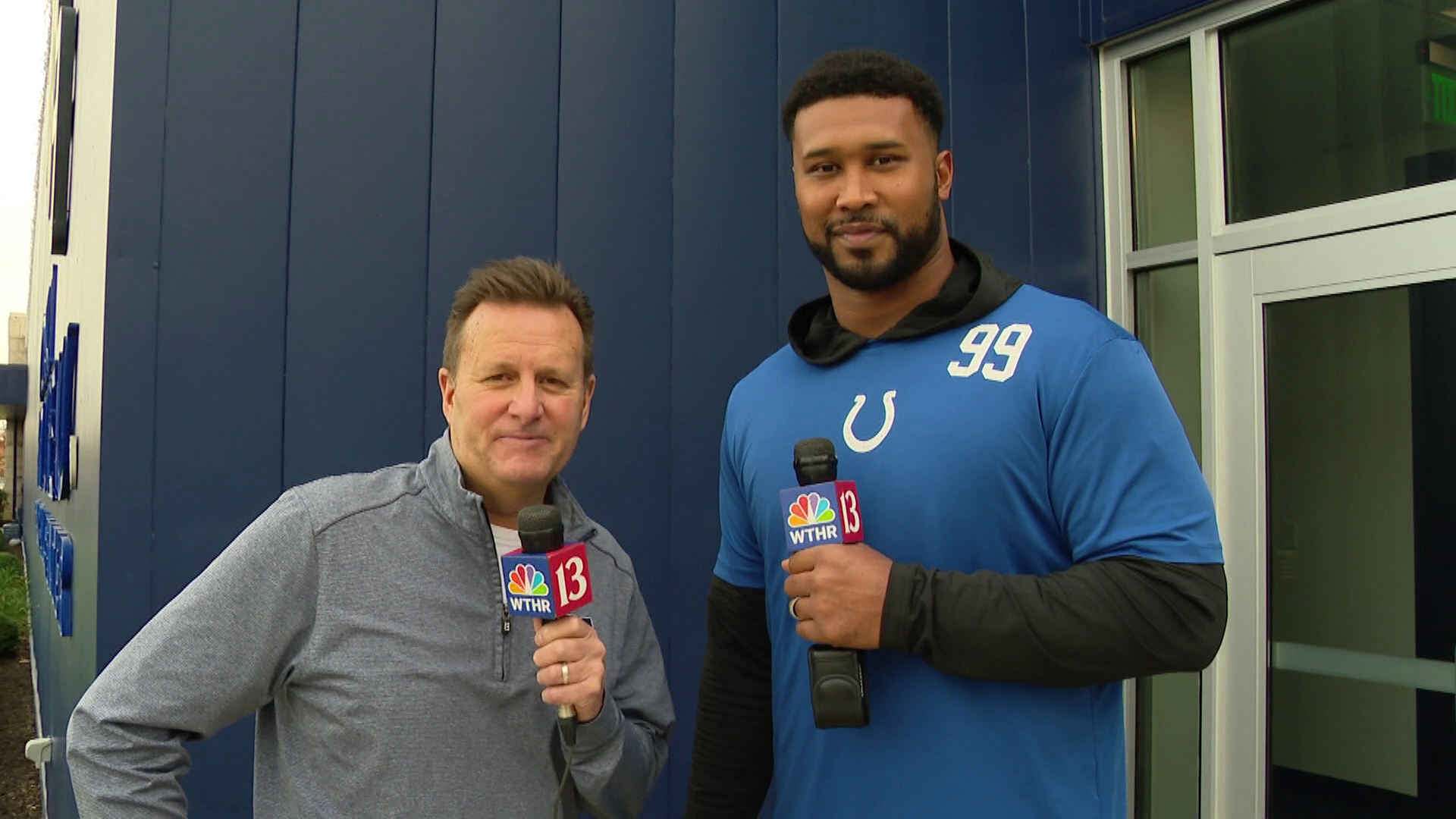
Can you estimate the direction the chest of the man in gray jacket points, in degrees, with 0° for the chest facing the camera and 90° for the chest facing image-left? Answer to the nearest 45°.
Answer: approximately 315°

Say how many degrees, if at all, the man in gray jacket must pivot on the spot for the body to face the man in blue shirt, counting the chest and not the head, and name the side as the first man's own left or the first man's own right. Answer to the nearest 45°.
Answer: approximately 45° to the first man's own left

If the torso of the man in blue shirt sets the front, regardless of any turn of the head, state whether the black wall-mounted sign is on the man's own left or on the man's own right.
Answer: on the man's own right

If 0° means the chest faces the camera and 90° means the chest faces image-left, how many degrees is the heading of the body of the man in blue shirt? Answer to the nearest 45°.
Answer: approximately 45°

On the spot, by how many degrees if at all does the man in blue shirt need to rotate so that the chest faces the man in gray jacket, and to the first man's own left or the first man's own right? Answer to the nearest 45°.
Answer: approximately 45° to the first man's own right
